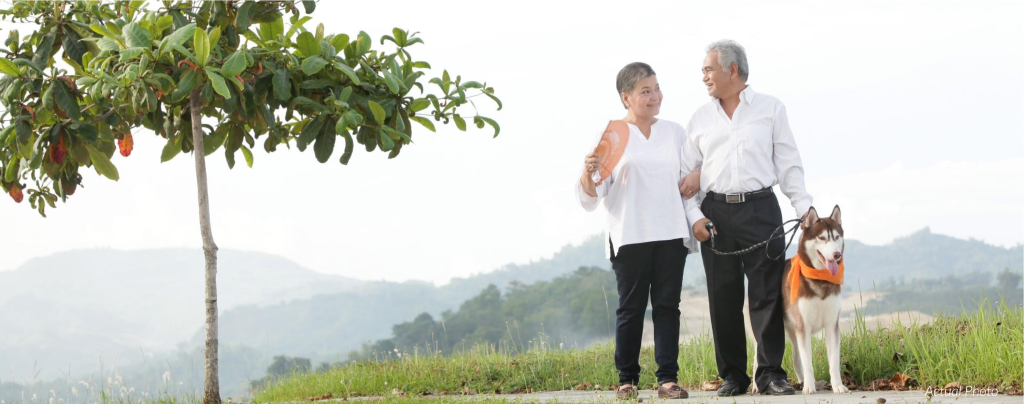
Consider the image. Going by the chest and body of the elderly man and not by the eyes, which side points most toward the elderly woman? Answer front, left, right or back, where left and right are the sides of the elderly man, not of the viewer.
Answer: right

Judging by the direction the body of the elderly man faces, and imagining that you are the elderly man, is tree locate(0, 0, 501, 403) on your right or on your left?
on your right

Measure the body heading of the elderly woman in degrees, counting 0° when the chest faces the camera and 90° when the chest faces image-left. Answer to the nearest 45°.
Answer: approximately 0°

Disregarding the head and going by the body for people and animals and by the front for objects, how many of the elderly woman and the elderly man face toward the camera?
2

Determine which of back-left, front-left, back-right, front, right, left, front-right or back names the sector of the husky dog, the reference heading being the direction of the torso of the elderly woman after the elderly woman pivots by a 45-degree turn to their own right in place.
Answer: back-left

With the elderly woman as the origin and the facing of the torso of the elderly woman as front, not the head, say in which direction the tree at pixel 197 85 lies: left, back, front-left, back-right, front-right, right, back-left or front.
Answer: right

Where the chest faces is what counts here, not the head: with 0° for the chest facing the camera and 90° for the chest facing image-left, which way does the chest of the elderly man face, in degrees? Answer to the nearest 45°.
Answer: approximately 0°
